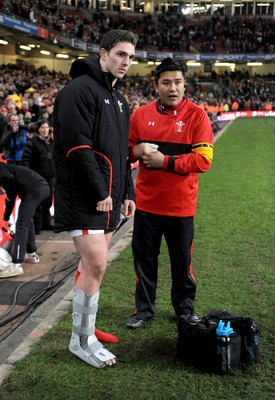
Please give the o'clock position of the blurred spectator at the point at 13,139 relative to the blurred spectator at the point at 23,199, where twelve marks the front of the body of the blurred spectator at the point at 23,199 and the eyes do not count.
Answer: the blurred spectator at the point at 13,139 is roughly at 3 o'clock from the blurred spectator at the point at 23,199.

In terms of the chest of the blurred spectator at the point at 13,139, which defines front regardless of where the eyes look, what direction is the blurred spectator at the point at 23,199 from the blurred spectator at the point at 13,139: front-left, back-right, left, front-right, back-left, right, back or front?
front-right

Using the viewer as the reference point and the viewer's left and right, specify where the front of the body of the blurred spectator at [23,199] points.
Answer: facing to the left of the viewer

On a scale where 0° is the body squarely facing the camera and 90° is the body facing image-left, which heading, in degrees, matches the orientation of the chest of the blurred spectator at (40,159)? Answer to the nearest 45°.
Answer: approximately 315°

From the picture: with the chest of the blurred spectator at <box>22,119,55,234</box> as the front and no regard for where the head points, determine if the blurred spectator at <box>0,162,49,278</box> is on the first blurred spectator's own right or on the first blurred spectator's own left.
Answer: on the first blurred spectator's own right

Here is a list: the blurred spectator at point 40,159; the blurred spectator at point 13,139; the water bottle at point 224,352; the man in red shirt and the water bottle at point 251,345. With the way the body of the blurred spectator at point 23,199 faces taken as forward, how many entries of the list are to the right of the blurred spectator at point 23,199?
2

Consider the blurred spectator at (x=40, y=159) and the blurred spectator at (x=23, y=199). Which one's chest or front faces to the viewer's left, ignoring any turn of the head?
the blurred spectator at (x=23, y=199)

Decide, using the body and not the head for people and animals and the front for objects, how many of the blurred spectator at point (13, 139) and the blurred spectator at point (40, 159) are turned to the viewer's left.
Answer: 0

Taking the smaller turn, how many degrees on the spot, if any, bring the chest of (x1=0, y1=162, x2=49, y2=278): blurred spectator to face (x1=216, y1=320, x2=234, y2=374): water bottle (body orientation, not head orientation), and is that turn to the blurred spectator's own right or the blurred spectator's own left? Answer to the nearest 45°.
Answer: approximately 90° to the blurred spectator's own left

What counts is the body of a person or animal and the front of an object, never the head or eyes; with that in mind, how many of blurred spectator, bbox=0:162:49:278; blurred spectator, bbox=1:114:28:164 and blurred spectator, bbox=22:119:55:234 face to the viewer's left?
1
